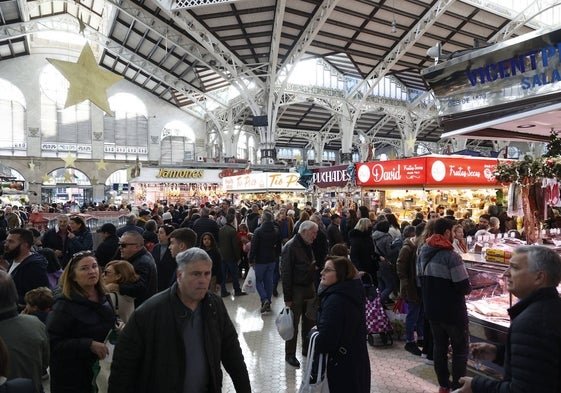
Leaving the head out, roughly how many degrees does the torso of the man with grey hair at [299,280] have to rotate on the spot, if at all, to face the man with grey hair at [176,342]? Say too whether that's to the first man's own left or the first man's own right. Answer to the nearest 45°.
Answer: approximately 45° to the first man's own right

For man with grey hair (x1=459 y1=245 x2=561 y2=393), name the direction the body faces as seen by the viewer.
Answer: to the viewer's left

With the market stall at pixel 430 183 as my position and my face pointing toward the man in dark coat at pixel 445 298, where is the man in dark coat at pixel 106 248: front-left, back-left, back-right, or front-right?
front-right

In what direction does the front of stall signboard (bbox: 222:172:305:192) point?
toward the camera

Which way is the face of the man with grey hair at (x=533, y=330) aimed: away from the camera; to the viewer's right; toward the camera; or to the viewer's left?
to the viewer's left

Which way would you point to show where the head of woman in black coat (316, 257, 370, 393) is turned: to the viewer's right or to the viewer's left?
to the viewer's left

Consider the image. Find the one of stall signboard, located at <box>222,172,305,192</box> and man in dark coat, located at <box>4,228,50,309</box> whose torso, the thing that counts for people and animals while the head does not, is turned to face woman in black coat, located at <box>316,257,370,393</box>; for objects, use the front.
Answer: the stall signboard
